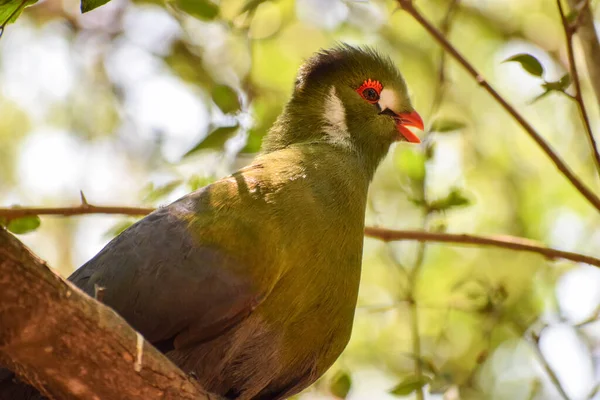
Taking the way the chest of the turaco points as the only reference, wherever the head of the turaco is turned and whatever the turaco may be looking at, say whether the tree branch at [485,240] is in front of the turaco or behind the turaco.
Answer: in front

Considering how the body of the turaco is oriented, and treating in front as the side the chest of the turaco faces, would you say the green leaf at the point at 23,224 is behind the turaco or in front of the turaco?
behind

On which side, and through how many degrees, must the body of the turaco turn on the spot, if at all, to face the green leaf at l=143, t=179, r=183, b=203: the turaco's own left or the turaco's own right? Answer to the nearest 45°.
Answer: approximately 135° to the turaco's own left

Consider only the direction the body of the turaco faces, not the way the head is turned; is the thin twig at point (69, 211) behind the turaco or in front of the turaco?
behind

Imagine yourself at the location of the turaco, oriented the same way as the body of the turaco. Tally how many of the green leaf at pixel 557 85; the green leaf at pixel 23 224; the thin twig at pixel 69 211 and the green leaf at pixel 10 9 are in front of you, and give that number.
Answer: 1

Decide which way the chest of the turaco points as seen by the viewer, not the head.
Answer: to the viewer's right

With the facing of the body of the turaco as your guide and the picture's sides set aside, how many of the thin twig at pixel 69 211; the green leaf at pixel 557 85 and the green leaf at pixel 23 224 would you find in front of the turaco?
1

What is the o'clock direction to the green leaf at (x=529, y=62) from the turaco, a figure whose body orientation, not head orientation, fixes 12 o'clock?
The green leaf is roughly at 11 o'clock from the turaco.

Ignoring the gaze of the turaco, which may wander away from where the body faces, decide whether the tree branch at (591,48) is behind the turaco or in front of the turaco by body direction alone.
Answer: in front

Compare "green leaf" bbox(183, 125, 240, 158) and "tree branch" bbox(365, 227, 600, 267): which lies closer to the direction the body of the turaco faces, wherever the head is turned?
the tree branch

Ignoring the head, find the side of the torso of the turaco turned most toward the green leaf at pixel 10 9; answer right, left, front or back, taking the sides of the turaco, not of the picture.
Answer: back
